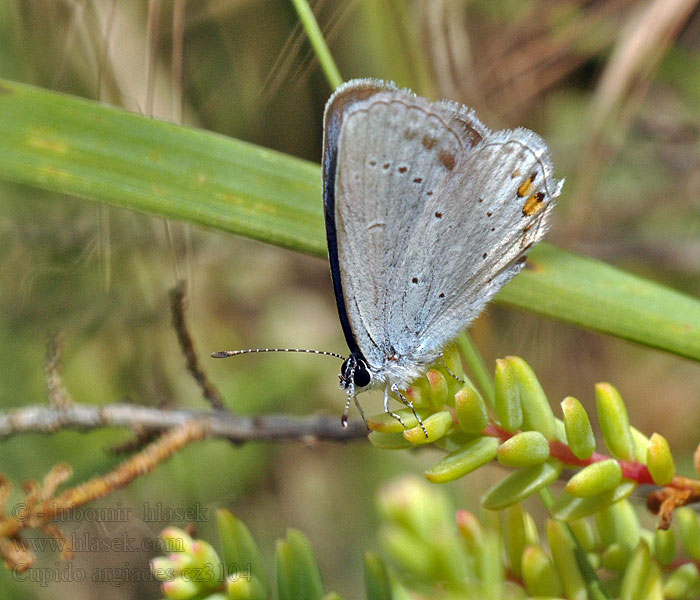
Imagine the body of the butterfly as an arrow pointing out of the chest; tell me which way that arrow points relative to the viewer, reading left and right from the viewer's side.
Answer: facing to the left of the viewer

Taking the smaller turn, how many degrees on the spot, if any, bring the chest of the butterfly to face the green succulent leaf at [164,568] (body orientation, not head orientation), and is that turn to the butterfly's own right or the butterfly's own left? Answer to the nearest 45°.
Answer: approximately 90° to the butterfly's own left

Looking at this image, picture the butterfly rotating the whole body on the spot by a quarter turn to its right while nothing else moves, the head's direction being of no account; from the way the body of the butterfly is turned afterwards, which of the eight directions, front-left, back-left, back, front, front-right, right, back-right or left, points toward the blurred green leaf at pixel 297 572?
back
